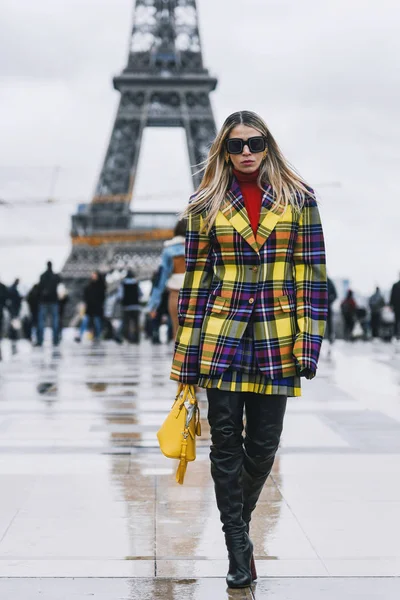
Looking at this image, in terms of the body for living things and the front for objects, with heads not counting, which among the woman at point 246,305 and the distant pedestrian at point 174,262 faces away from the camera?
the distant pedestrian

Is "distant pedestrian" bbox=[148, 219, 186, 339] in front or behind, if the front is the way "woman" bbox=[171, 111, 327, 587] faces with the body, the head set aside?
behind

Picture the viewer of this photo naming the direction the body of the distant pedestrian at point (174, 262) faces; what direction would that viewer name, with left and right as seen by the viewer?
facing away from the viewer

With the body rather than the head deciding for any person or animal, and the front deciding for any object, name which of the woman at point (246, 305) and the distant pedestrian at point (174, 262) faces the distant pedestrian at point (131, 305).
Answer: the distant pedestrian at point (174, 262)

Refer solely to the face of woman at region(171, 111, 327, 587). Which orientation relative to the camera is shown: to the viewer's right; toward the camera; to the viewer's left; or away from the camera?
toward the camera

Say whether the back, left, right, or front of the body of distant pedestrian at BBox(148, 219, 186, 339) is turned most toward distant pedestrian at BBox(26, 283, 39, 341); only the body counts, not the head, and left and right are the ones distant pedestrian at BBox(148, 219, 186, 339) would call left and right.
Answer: front

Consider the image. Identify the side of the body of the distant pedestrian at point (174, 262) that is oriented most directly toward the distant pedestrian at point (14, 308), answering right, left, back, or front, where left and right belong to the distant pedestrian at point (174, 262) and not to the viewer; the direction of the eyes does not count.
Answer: front

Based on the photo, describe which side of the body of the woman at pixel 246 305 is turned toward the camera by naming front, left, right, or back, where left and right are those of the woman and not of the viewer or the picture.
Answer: front
